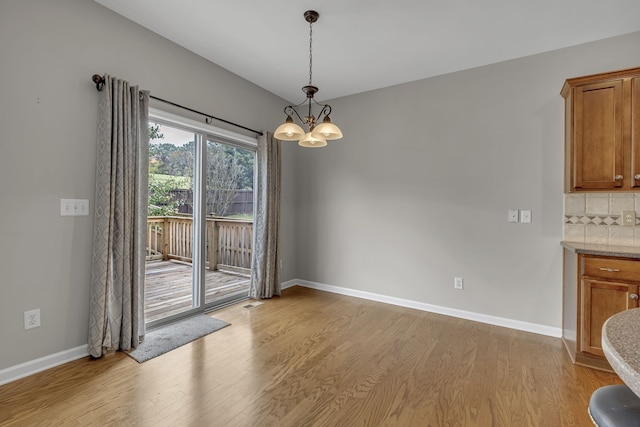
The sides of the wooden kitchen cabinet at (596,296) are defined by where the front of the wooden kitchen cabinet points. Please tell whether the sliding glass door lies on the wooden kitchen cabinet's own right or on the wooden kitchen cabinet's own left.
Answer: on the wooden kitchen cabinet's own right

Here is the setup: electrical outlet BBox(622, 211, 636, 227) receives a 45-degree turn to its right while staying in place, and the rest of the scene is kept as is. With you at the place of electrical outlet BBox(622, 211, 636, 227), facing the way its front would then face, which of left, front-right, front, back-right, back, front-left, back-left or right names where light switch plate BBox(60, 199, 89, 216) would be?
front

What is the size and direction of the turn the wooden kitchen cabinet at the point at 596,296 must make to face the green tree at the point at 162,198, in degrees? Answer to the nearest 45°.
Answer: approximately 45° to its right

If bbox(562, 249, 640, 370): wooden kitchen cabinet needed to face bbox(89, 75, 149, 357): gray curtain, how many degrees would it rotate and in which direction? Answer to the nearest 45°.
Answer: approximately 45° to its right

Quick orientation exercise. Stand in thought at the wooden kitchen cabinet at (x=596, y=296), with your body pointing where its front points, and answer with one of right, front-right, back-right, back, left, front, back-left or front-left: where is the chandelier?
front-right

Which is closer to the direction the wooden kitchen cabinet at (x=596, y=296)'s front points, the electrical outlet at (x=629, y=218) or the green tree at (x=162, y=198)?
the green tree

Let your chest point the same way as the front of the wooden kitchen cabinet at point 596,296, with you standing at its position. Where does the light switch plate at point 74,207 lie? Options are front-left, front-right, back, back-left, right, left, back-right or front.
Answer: front-right

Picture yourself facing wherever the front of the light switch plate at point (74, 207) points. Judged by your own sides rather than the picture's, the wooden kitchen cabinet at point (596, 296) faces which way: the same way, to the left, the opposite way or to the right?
to the right

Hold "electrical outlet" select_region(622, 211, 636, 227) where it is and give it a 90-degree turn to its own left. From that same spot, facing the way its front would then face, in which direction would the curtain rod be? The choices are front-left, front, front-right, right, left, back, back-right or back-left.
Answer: back-right

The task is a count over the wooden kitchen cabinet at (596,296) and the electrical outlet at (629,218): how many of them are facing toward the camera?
2

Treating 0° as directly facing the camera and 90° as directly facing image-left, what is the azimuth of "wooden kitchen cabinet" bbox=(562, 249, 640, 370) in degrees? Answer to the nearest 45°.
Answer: approximately 0°
